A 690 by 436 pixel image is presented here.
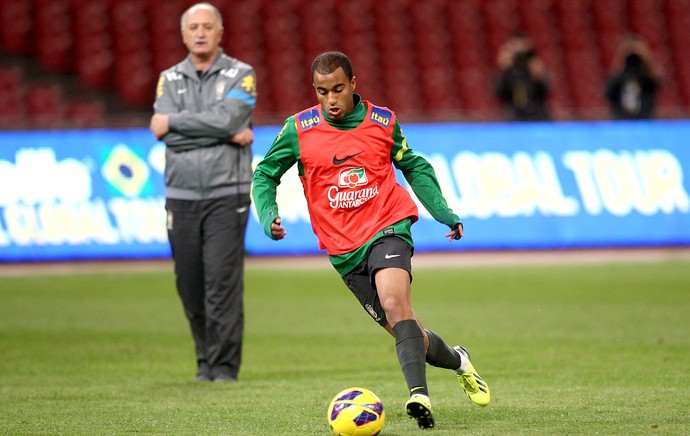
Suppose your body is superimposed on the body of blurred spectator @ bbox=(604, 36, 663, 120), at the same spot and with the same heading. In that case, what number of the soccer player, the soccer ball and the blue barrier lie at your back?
0

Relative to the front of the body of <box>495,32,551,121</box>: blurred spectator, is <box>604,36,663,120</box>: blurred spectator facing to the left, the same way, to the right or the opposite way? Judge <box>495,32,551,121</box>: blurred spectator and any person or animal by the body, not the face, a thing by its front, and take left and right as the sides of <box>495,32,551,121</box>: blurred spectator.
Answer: the same way

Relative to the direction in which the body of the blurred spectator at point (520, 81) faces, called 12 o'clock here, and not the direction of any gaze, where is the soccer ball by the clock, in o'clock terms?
The soccer ball is roughly at 12 o'clock from the blurred spectator.

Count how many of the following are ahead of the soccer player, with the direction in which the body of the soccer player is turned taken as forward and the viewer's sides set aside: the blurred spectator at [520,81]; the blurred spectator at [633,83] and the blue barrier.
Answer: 0

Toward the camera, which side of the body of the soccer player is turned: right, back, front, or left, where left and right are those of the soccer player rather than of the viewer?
front

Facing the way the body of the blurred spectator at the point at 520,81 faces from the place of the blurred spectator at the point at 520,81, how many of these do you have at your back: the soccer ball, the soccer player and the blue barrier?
0

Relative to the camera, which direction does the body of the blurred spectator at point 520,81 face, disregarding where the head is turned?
toward the camera

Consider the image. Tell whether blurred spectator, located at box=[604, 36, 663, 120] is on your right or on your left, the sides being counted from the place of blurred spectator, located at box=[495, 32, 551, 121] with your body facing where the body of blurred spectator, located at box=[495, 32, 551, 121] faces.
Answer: on your left

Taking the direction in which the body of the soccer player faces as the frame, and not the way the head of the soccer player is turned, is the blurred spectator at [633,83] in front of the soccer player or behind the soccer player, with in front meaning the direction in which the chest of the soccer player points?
behind

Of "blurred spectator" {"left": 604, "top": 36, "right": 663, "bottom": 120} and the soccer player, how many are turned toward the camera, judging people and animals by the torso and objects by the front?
2

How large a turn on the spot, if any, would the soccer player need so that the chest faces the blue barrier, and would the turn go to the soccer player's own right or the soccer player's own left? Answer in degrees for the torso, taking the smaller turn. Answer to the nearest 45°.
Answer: approximately 180°

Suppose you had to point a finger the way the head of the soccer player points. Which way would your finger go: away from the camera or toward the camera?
toward the camera

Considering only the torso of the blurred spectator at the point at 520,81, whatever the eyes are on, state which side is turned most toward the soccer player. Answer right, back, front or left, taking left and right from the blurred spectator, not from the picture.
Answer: front
